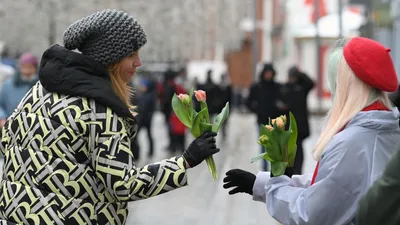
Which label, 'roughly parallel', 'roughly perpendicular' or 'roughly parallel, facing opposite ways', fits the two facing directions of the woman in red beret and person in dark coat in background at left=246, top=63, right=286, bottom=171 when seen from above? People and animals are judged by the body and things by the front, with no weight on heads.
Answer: roughly perpendicular

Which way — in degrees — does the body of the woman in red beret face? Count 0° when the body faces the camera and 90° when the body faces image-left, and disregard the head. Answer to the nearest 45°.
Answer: approximately 90°

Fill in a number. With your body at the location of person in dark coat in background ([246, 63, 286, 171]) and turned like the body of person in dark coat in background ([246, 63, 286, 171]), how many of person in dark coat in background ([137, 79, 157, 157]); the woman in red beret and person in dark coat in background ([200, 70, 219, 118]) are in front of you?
1

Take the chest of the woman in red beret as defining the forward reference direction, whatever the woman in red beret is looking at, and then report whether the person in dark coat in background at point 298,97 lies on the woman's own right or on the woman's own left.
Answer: on the woman's own right

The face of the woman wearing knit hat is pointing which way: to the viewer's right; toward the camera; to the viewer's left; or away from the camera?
to the viewer's right

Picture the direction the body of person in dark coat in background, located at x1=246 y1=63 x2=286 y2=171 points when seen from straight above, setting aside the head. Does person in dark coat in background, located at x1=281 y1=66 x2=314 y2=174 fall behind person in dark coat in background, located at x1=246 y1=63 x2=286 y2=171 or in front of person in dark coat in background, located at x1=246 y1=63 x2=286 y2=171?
in front

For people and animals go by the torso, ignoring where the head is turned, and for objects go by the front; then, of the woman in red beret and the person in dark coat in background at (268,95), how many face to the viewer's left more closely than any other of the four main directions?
1

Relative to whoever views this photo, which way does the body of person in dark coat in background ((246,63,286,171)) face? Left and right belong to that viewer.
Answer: facing the viewer
